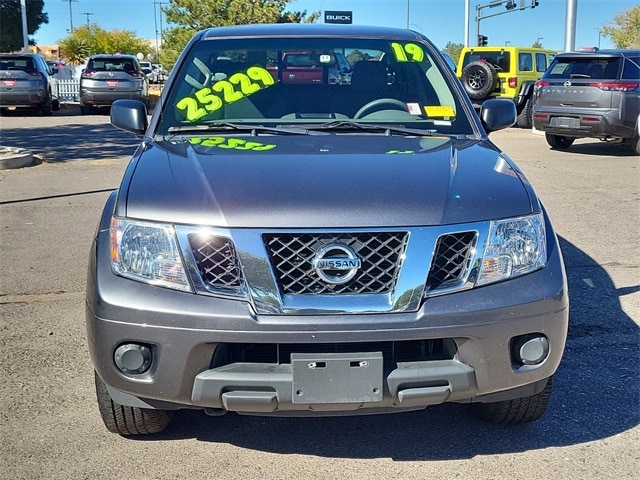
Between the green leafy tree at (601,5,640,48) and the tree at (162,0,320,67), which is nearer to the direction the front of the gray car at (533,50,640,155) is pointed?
the green leafy tree

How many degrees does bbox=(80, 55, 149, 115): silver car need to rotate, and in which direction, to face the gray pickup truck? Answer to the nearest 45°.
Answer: approximately 180°

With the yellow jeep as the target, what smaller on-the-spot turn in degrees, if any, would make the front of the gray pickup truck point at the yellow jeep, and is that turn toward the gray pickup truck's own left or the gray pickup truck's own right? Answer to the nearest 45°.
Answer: approximately 180°

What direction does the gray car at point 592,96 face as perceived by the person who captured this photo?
facing away from the viewer and to the right of the viewer

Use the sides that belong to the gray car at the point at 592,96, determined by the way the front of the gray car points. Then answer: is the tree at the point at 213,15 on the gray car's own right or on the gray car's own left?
on the gray car's own left

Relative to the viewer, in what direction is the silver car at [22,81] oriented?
away from the camera

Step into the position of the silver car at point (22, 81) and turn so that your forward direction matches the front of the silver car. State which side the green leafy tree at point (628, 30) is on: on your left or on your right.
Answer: on your right

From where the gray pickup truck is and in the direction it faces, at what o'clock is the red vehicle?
The red vehicle is roughly at 6 o'clock from the gray pickup truck.

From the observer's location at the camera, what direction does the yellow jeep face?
facing away from the viewer and to the right of the viewer

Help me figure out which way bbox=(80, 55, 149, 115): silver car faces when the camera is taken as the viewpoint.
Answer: facing away from the viewer
